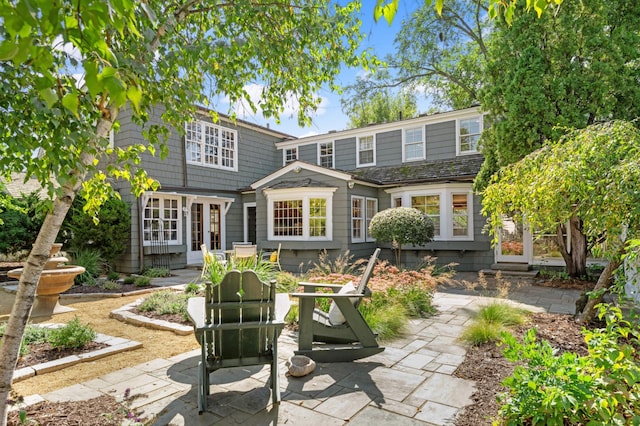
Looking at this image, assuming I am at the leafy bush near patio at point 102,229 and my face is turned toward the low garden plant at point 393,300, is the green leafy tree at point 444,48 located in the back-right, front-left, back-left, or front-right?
front-left

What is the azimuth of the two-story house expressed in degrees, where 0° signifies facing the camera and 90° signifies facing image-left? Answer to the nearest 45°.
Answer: approximately 0°

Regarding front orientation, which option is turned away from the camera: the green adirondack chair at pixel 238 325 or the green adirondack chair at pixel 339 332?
the green adirondack chair at pixel 238 325

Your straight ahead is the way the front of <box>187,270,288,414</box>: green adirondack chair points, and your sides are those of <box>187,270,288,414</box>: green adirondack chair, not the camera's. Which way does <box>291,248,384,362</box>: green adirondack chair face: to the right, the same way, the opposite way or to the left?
to the left

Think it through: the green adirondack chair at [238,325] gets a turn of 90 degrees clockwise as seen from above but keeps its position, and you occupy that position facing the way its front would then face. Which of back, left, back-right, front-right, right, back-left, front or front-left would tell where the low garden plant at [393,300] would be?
front-left

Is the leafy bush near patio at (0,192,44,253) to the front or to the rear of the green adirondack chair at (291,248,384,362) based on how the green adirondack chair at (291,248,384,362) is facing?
to the front

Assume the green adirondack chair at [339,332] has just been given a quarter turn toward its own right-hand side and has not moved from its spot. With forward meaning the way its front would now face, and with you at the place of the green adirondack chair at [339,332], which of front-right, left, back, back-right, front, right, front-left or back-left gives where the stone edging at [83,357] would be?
left

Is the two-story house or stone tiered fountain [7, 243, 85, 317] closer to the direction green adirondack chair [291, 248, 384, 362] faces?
the stone tiered fountain

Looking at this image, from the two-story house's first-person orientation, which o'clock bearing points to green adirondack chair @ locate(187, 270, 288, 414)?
The green adirondack chair is roughly at 12 o'clock from the two-story house.

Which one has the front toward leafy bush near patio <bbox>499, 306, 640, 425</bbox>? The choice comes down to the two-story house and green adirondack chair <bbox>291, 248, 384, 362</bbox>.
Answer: the two-story house

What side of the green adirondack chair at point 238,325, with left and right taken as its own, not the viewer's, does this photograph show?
back

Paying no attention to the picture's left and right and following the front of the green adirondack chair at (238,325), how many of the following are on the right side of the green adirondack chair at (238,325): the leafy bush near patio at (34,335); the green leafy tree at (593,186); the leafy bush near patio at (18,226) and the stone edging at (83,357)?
1

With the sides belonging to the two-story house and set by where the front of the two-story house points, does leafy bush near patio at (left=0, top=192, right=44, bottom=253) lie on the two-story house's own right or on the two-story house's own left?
on the two-story house's own right

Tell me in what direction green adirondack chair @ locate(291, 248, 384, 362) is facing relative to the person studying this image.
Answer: facing to the left of the viewer

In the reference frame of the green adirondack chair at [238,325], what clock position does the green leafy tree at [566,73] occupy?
The green leafy tree is roughly at 2 o'clock from the green adirondack chair.

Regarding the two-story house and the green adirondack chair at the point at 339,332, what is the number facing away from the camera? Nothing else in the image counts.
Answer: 0

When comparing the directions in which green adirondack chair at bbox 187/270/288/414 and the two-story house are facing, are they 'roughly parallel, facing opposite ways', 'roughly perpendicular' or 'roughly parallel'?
roughly parallel, facing opposite ways

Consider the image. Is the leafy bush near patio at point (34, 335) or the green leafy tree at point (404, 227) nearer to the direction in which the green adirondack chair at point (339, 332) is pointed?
the leafy bush near patio

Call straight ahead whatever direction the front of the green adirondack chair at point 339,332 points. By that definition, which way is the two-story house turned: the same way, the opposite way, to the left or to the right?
to the left

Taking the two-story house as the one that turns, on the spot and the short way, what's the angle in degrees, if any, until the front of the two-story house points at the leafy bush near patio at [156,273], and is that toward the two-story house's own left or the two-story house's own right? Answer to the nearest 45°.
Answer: approximately 90° to the two-story house's own right

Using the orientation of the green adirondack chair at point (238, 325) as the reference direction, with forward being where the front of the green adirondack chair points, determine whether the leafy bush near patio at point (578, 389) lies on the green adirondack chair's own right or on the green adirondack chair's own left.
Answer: on the green adirondack chair's own right
